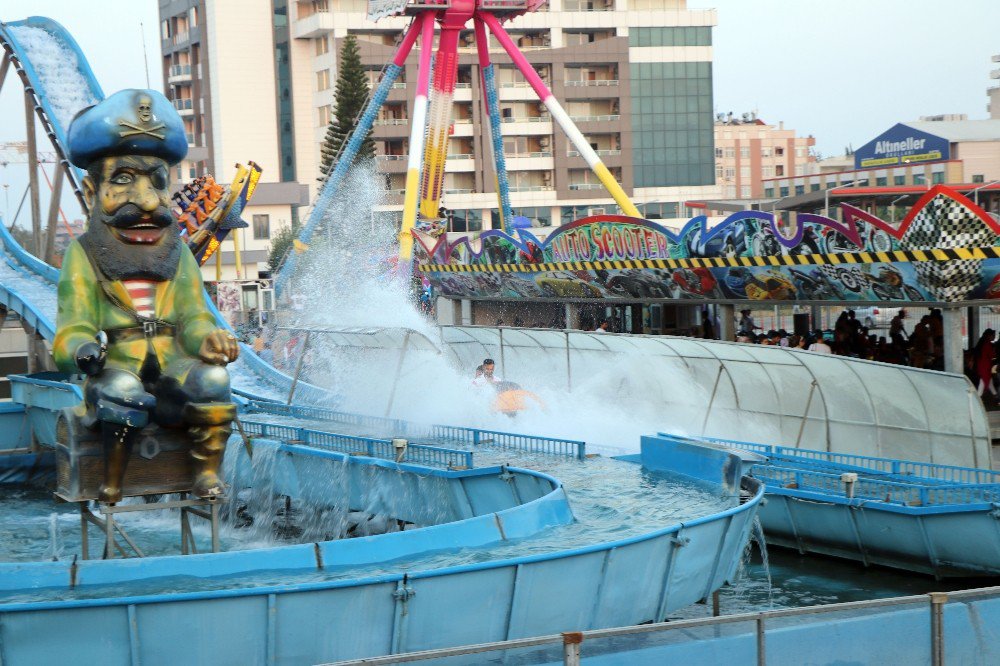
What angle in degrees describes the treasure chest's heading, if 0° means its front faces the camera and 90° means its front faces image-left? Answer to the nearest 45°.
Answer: approximately 0°

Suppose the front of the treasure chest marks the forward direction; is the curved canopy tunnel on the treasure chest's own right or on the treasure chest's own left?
on the treasure chest's own left

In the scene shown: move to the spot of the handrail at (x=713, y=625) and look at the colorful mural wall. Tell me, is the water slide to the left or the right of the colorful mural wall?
left

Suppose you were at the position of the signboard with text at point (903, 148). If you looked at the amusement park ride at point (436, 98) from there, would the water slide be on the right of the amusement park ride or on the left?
left

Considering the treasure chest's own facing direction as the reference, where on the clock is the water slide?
The water slide is roughly at 6 o'clock from the treasure chest.

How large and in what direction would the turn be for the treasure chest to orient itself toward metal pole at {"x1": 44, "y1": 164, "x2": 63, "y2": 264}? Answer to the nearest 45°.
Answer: approximately 180°

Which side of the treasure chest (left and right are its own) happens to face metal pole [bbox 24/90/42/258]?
back

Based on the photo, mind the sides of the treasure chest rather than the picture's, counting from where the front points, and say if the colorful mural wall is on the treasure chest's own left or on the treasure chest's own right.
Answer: on the treasure chest's own left

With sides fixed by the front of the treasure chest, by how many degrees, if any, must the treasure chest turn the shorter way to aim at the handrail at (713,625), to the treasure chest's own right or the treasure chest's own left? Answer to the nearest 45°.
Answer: approximately 45° to the treasure chest's own left
